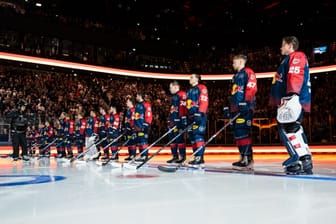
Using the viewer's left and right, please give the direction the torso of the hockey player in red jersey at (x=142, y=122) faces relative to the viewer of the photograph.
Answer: facing the viewer and to the left of the viewer

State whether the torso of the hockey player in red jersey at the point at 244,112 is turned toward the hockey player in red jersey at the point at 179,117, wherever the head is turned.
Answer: no

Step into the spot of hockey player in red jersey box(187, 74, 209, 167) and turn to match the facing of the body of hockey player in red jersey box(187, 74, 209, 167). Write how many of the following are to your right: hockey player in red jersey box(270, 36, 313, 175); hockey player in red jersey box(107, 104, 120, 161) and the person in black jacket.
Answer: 2

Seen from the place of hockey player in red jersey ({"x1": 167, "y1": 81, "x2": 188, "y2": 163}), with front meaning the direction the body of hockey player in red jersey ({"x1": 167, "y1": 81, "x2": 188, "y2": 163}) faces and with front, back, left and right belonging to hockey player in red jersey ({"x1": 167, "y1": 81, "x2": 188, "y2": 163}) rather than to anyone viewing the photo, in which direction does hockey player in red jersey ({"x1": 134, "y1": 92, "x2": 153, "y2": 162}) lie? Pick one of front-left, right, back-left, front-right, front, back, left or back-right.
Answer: right

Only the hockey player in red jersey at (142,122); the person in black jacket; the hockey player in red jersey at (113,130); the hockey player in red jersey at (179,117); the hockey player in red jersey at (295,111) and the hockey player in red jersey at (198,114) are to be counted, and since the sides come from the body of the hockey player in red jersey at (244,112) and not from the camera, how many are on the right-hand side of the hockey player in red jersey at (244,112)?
5

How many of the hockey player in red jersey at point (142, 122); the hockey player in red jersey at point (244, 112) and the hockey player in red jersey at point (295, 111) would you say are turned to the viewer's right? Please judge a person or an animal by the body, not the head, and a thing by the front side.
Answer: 0

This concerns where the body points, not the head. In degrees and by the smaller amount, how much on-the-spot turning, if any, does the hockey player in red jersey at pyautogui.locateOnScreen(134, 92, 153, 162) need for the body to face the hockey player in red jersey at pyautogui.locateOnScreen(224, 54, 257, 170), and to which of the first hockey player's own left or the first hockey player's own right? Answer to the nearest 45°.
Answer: approximately 90° to the first hockey player's own left

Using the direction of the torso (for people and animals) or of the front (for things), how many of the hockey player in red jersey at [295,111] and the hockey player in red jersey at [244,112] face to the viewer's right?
0

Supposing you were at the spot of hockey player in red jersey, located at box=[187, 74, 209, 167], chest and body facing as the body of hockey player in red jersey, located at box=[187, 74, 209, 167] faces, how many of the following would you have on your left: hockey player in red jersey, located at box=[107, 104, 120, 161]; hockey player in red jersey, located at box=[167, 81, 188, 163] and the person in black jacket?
0

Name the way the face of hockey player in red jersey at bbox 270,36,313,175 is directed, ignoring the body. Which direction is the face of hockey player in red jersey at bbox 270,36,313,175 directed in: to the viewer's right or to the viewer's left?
to the viewer's left

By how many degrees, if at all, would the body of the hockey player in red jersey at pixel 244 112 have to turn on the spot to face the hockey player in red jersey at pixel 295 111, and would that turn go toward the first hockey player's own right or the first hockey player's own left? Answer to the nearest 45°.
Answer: approximately 90° to the first hockey player's own left

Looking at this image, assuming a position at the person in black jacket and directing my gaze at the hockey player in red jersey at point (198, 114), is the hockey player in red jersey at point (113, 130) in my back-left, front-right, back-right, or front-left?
front-left

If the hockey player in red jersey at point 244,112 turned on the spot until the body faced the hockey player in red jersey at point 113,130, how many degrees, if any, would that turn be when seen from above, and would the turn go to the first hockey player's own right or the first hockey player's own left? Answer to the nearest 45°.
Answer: approximately 90° to the first hockey player's own right

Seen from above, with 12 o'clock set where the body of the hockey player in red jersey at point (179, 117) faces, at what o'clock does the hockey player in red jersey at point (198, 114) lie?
the hockey player in red jersey at point (198, 114) is roughly at 10 o'clock from the hockey player in red jersey at point (179, 117).

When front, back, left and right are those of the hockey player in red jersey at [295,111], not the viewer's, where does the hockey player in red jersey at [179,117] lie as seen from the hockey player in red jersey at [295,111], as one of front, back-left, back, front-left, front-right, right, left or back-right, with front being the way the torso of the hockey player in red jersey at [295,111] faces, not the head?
front-right

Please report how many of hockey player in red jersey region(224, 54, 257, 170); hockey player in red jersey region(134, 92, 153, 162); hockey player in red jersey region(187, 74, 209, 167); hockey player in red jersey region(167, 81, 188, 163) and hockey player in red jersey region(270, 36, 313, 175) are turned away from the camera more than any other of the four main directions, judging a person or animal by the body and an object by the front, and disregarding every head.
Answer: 0

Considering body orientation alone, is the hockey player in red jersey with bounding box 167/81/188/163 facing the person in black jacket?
no

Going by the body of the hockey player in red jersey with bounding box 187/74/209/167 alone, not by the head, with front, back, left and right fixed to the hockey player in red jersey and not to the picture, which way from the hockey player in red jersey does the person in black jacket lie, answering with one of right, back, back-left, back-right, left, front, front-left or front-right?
right

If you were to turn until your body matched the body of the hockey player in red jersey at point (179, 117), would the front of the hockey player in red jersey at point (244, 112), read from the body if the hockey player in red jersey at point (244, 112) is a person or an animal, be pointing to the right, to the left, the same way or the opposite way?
the same way

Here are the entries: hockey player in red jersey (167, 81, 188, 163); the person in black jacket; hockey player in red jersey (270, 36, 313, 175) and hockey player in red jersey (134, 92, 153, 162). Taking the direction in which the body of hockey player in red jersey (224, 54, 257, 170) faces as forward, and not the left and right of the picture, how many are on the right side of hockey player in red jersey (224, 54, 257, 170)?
3
